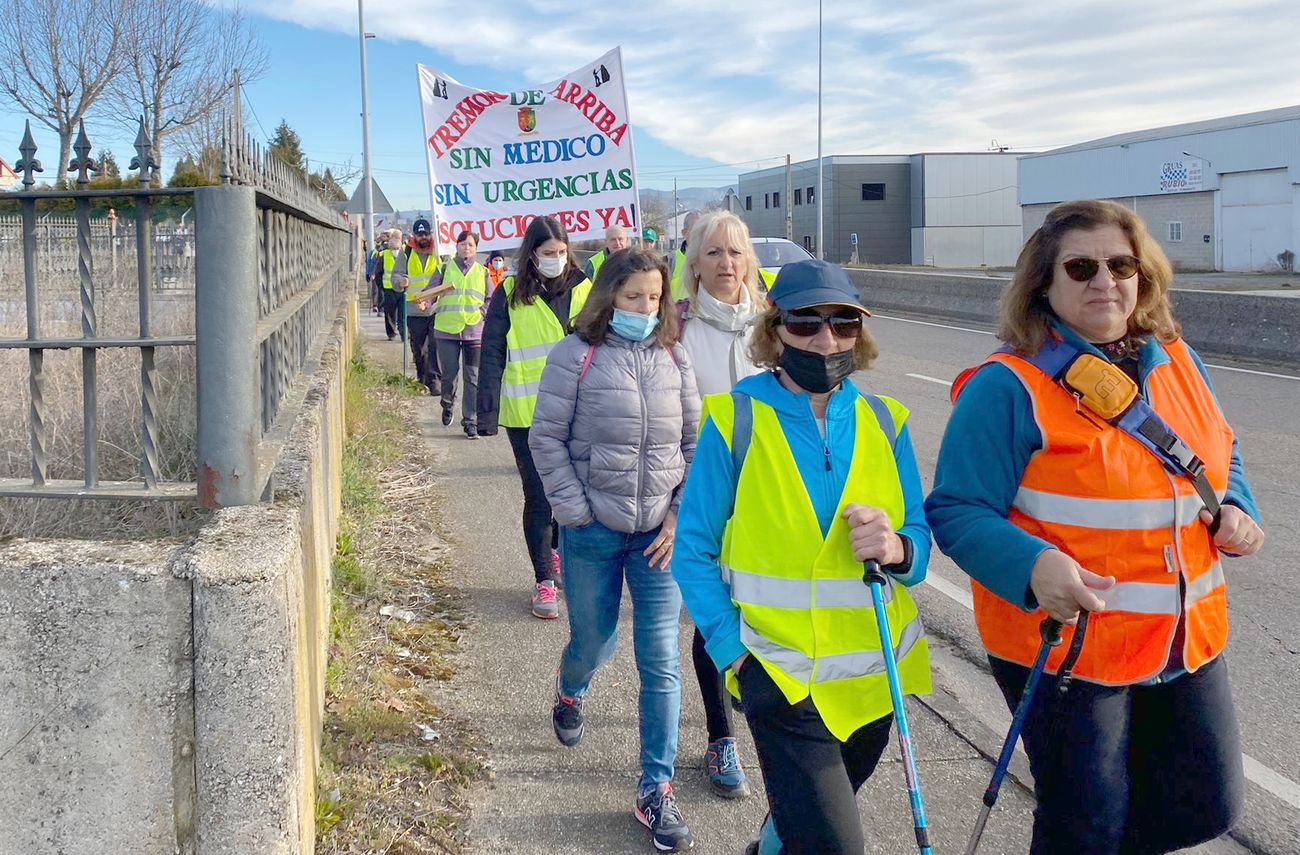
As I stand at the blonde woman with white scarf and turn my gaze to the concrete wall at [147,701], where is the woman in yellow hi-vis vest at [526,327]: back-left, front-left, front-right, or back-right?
back-right

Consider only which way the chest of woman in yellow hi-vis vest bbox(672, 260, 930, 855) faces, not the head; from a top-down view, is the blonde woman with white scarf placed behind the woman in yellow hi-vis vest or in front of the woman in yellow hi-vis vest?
behind

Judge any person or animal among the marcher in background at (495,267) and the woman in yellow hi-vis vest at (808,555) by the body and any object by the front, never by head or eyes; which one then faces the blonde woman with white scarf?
the marcher in background

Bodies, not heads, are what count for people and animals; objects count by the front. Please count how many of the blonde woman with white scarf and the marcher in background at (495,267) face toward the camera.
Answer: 2

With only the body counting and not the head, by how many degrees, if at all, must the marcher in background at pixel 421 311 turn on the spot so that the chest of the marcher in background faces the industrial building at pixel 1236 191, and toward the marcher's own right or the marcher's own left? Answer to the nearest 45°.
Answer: approximately 135° to the marcher's own left

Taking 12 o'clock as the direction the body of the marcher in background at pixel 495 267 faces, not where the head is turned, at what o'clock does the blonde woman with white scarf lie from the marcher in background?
The blonde woman with white scarf is roughly at 12 o'clock from the marcher in background.
